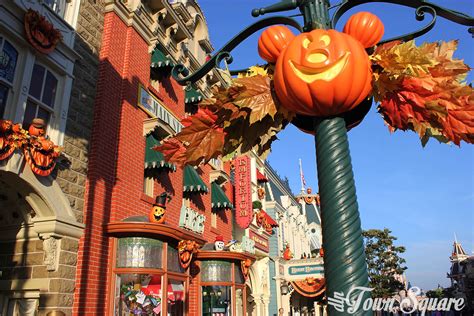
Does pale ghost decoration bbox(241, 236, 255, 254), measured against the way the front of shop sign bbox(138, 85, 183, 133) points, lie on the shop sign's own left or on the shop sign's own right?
on the shop sign's own left

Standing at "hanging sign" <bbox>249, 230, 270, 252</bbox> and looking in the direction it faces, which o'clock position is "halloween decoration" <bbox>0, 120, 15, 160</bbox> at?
The halloween decoration is roughly at 2 o'clock from the hanging sign.

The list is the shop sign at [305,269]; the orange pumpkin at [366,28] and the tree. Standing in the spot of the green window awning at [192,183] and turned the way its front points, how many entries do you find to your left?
2

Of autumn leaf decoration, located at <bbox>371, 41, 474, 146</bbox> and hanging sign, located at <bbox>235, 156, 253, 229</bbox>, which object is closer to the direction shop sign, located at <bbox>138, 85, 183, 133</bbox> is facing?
the autumn leaf decoration

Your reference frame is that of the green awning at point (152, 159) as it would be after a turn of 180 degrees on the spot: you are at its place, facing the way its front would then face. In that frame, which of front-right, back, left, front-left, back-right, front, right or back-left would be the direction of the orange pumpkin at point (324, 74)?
back-left

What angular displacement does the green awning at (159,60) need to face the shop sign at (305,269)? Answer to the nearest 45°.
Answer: approximately 90° to its left

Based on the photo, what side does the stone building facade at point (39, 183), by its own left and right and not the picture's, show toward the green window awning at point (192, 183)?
left

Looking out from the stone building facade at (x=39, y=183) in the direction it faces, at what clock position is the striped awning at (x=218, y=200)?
The striped awning is roughly at 9 o'clock from the stone building facade.

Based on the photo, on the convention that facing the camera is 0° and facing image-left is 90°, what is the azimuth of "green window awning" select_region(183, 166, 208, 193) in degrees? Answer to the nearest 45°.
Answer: approximately 315°

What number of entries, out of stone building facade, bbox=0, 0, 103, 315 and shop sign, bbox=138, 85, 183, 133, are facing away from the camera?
0

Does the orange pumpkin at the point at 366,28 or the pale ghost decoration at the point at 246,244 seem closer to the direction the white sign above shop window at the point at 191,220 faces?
the orange pumpkin

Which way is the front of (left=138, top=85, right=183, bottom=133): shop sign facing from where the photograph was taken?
facing the viewer and to the right of the viewer

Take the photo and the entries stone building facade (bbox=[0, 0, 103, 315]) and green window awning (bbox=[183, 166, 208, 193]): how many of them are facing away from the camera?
0

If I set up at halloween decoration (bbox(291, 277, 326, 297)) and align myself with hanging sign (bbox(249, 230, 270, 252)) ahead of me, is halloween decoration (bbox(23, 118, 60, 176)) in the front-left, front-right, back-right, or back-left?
front-left
